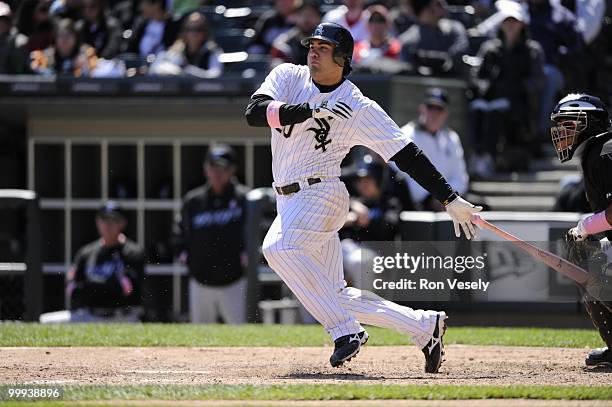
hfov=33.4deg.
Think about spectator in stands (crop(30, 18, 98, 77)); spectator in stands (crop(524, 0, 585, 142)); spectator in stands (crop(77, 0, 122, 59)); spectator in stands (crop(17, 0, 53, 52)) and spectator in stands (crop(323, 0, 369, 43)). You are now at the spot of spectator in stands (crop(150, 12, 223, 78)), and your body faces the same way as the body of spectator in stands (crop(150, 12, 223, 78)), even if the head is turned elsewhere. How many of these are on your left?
2

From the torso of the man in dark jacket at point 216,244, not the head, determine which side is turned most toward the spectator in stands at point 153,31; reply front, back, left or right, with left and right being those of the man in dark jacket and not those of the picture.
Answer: back

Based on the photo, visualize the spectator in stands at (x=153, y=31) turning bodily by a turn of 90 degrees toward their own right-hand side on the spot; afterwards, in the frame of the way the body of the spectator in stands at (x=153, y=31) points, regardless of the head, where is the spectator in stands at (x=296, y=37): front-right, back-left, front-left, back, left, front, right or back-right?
back-left

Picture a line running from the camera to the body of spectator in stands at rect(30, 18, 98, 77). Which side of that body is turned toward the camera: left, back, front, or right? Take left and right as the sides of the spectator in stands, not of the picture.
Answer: front

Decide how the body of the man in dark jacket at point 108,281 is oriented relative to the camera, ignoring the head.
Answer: toward the camera

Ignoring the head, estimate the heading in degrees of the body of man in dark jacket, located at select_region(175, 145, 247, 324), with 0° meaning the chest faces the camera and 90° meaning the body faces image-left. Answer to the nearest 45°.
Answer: approximately 0°

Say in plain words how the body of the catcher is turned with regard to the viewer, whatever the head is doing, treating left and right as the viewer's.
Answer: facing to the left of the viewer

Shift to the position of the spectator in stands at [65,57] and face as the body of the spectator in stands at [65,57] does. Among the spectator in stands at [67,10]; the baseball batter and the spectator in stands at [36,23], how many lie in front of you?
1

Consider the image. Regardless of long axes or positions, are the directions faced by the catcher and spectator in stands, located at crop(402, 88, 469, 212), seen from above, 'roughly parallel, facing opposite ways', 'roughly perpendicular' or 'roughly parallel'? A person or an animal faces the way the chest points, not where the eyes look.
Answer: roughly perpendicular

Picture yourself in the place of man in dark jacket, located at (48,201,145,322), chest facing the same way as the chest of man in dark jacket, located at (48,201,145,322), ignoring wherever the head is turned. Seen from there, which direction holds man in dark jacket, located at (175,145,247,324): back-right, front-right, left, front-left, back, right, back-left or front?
left

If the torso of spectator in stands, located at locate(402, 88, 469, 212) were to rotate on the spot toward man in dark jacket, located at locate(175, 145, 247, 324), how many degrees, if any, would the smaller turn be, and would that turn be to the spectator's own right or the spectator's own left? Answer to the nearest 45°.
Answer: approximately 90° to the spectator's own right

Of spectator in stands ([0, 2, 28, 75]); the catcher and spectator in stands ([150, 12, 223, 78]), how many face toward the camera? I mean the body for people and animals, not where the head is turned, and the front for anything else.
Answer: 2

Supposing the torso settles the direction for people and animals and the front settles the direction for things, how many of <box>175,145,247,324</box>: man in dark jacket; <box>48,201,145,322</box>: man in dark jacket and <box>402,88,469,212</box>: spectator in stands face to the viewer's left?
0

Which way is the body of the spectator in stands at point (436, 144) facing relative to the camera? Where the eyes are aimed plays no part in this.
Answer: toward the camera

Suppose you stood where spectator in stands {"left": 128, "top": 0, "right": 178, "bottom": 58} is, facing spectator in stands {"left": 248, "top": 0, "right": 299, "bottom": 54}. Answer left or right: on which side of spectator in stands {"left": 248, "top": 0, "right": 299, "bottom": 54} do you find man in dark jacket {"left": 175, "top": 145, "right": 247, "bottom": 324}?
right

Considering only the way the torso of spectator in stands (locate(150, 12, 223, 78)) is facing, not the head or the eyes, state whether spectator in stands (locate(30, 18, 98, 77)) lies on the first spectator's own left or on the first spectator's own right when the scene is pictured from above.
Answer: on the first spectator's own right
